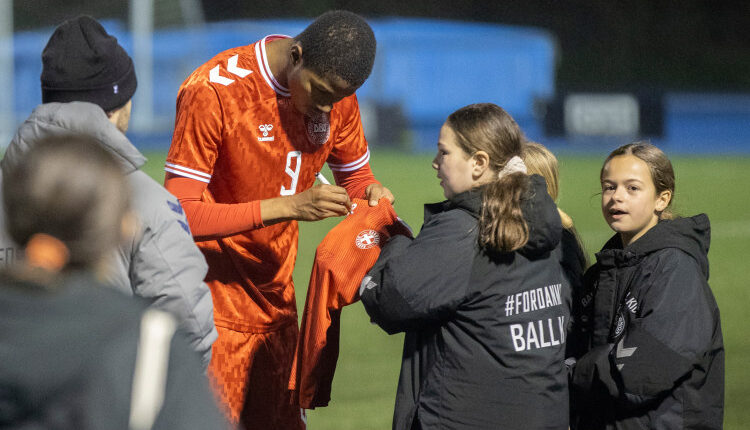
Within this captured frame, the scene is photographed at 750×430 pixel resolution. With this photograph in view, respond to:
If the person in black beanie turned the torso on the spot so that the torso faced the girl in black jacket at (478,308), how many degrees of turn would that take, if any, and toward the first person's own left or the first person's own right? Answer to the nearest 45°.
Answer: approximately 45° to the first person's own right

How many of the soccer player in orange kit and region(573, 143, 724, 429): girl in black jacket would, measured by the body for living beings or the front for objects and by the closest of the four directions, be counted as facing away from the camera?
0

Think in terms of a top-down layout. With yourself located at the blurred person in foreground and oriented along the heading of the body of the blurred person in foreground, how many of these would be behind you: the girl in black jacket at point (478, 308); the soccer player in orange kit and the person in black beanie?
0

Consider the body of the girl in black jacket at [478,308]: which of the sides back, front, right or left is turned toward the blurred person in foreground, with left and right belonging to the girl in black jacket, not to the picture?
left

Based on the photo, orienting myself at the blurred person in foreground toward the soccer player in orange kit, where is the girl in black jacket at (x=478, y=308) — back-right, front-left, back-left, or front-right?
front-right

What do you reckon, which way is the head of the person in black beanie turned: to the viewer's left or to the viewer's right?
to the viewer's right

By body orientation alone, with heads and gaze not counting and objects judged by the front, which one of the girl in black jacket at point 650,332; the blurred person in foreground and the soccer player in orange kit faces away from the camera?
the blurred person in foreground

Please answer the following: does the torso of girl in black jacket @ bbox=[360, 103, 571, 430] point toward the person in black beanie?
no

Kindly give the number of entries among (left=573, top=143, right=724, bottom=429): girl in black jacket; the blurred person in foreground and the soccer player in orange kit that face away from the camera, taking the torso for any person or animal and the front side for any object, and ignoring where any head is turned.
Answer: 1

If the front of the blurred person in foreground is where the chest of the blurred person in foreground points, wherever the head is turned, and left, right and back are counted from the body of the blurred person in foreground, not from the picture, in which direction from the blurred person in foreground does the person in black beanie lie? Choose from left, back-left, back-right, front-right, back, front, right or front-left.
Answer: front

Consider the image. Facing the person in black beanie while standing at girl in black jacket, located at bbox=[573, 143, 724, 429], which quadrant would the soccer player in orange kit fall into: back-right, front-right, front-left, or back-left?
front-right

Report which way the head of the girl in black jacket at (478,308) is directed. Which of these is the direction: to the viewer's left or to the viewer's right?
to the viewer's left

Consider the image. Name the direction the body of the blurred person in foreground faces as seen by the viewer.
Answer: away from the camera

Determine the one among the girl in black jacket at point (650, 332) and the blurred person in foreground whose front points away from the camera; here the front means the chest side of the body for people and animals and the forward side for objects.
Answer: the blurred person in foreground

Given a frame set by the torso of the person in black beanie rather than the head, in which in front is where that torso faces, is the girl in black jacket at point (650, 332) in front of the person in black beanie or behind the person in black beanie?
in front

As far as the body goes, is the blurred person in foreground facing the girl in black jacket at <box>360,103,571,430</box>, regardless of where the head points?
no

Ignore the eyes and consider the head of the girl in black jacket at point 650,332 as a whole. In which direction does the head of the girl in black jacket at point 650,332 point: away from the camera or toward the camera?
toward the camera

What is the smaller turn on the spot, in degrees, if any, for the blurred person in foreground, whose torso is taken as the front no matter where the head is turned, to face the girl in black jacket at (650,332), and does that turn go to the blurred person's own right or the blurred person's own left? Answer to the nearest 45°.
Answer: approximately 45° to the blurred person's own right

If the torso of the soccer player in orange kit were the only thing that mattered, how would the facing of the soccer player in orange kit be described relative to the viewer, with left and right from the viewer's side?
facing the viewer and to the right of the viewer
